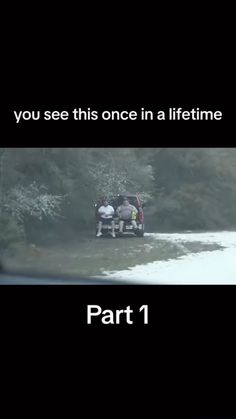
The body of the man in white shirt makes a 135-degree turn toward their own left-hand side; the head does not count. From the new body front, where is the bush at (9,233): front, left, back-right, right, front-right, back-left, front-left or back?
back-left

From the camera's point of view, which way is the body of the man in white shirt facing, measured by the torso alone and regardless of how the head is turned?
toward the camera
